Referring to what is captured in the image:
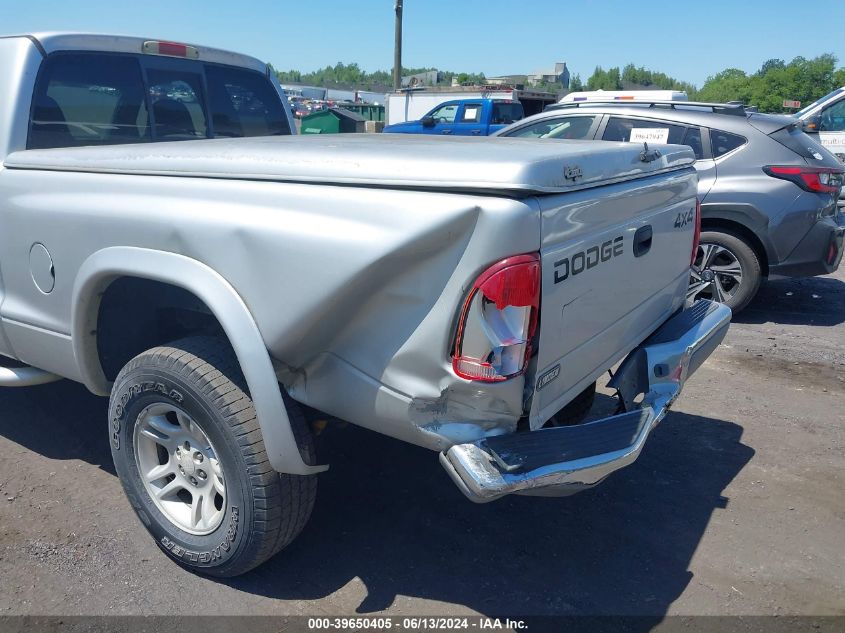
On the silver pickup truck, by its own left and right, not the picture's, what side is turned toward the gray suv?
right

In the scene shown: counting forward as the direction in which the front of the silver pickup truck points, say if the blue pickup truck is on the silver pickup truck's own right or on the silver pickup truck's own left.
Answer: on the silver pickup truck's own right

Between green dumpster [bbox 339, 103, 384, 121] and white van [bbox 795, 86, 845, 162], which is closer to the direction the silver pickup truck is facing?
the green dumpster

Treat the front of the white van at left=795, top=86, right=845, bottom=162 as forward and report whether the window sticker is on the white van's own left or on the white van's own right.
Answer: on the white van's own left

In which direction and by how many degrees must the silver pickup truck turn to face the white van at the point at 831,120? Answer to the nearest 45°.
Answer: approximately 90° to its right

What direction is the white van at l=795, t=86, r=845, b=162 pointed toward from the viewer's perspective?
to the viewer's left

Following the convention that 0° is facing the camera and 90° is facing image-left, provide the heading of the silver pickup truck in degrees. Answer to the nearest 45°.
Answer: approximately 135°
